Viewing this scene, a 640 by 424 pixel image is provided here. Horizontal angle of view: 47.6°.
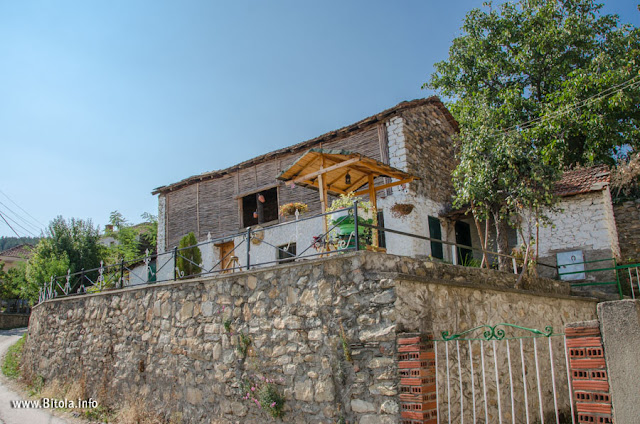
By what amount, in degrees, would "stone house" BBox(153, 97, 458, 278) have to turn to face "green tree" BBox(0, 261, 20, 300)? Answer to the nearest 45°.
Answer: approximately 90° to its right

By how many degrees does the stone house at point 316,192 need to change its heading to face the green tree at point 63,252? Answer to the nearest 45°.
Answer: approximately 90° to its right

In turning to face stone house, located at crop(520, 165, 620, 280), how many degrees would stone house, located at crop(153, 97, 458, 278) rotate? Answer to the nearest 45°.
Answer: approximately 135° to its left

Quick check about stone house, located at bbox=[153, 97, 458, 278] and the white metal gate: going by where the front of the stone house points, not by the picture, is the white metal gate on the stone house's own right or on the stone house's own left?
on the stone house's own left

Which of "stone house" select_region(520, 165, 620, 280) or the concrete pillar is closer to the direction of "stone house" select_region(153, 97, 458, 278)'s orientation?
the concrete pillar

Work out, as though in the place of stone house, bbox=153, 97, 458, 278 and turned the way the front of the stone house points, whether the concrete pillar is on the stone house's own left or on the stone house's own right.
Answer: on the stone house's own left

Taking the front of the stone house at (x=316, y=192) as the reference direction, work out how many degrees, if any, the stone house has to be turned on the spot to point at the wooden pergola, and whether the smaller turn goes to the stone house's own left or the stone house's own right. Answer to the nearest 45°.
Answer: approximately 45° to the stone house's own left

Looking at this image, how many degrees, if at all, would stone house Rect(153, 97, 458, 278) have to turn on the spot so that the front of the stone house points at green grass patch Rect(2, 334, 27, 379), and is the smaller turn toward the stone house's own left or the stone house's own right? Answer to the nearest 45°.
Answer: approximately 45° to the stone house's own right

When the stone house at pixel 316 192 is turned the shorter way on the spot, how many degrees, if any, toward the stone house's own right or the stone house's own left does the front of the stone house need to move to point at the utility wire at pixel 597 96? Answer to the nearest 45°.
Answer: approximately 135° to the stone house's own left

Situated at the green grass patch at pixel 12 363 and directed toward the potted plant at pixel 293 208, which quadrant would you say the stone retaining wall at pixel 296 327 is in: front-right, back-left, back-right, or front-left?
front-right

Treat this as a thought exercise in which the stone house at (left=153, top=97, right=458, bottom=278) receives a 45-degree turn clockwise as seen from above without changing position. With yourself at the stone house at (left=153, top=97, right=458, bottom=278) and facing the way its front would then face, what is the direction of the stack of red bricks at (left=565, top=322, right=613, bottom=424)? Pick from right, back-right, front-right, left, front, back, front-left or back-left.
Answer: left

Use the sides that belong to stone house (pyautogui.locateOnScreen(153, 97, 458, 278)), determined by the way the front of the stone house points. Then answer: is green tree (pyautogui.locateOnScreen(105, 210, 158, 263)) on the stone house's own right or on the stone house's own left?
on the stone house's own right

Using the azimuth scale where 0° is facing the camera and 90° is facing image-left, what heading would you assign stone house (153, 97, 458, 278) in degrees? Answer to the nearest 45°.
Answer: approximately 45°

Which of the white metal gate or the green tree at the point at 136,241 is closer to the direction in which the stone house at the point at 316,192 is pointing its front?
the white metal gate

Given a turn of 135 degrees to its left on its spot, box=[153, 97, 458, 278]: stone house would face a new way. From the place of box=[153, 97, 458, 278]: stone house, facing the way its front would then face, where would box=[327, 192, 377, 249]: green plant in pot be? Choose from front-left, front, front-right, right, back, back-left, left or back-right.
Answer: right
